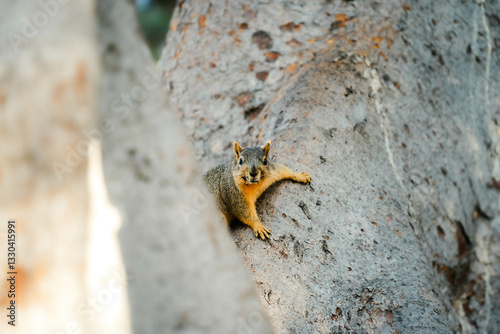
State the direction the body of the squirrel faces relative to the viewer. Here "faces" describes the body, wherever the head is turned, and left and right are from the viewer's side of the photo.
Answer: facing the viewer and to the right of the viewer

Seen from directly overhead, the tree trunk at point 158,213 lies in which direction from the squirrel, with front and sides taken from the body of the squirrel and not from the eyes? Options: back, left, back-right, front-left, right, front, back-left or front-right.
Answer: front-right
